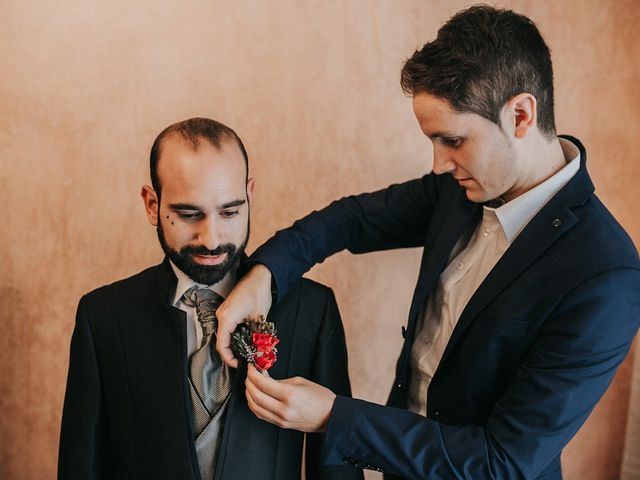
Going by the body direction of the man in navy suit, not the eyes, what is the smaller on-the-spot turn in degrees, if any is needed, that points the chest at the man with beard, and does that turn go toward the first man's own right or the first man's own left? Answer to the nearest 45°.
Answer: approximately 45° to the first man's own right

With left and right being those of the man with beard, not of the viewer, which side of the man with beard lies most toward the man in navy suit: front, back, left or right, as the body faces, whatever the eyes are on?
left

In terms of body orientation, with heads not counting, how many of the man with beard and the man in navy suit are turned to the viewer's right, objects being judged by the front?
0

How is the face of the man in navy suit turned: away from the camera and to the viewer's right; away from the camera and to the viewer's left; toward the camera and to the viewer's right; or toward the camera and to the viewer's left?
toward the camera and to the viewer's left

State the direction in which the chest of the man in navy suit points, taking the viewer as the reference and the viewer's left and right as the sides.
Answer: facing the viewer and to the left of the viewer
